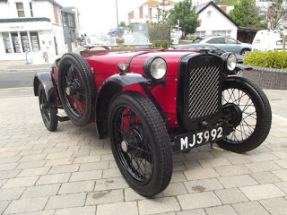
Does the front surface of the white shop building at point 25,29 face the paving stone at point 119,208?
yes

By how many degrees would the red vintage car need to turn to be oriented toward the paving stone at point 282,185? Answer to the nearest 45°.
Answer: approximately 45° to its left

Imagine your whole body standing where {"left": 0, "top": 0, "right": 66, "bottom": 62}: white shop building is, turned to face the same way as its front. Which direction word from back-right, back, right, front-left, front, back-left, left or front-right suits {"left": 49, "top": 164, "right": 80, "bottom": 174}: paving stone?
front

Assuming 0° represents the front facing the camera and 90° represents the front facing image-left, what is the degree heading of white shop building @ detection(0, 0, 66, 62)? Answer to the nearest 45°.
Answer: approximately 0°

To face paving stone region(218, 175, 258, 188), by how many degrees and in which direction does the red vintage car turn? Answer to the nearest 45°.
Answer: approximately 45° to its left

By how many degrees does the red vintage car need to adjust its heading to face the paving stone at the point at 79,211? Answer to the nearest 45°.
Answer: approximately 90° to its right

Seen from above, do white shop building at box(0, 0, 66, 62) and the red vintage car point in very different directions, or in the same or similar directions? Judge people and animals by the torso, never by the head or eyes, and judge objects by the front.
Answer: same or similar directions

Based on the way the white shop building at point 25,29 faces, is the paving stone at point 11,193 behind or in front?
in front
